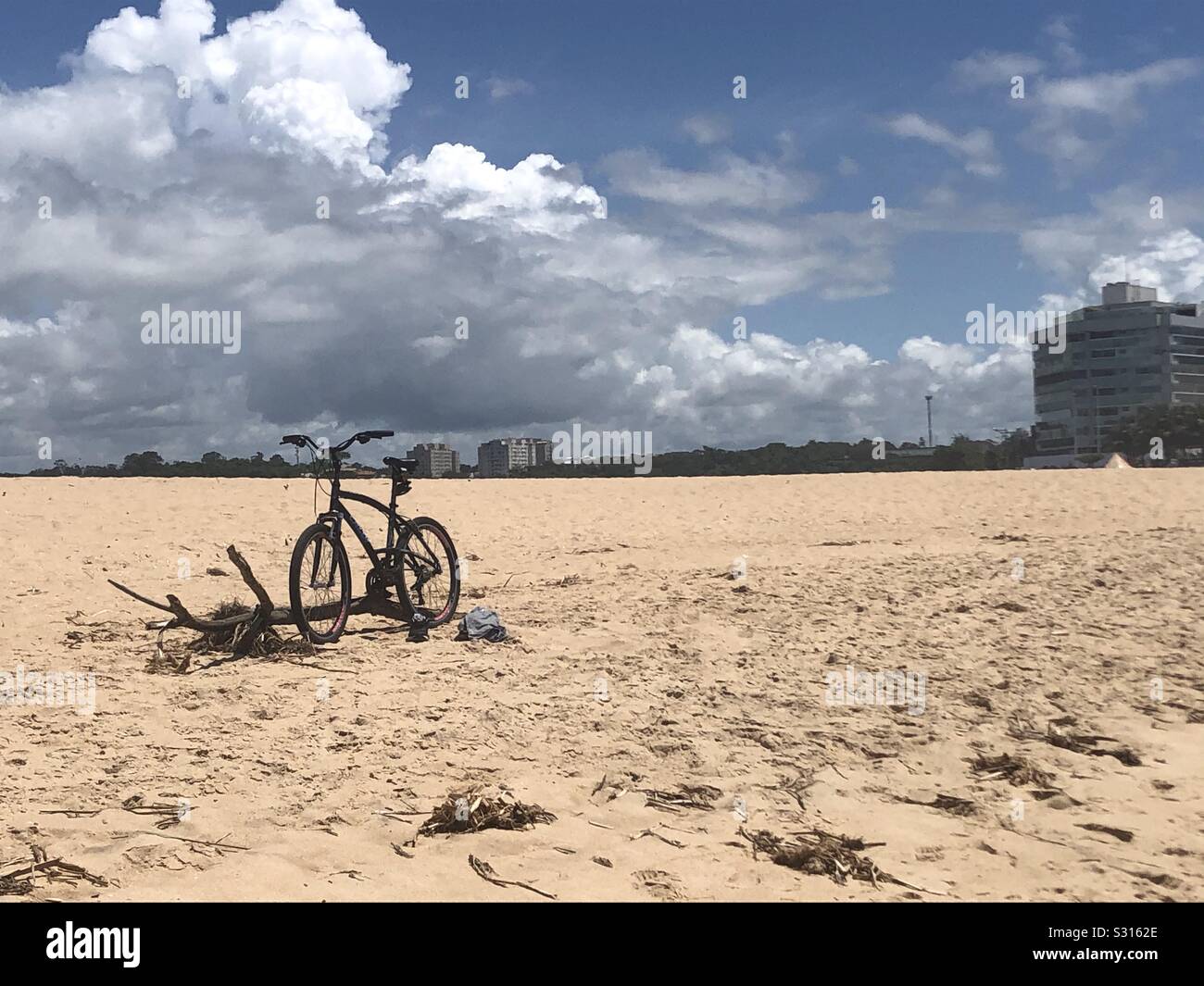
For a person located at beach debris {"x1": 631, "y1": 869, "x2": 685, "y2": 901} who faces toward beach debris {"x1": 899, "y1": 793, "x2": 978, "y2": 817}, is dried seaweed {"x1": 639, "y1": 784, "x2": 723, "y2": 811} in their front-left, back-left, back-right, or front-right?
front-left

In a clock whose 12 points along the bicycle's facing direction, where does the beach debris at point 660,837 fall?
The beach debris is roughly at 10 o'clock from the bicycle.

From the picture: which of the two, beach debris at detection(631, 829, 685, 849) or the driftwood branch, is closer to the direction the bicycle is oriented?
the driftwood branch

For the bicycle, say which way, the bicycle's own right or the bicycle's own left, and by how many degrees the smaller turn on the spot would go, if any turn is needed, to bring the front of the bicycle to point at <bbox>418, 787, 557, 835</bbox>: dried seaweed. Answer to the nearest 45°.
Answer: approximately 45° to the bicycle's own left

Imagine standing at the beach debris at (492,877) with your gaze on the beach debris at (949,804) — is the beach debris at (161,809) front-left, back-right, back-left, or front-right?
back-left

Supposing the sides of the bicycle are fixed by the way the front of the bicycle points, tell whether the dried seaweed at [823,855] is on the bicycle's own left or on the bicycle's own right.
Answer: on the bicycle's own left

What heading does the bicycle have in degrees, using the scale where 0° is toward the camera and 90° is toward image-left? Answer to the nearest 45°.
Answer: approximately 45°

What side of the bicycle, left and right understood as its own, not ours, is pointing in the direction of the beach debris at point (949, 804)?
left

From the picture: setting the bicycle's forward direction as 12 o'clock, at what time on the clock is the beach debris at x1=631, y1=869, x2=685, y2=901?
The beach debris is roughly at 10 o'clock from the bicycle.

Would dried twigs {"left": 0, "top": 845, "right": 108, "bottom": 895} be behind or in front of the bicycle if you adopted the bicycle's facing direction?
in front
